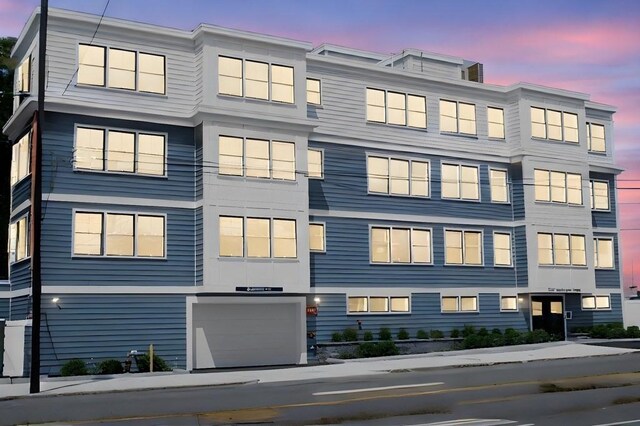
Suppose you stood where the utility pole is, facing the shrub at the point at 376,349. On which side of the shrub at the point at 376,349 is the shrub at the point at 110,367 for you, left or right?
left

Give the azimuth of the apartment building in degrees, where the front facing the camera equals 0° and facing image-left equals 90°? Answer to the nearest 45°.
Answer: approximately 315°
